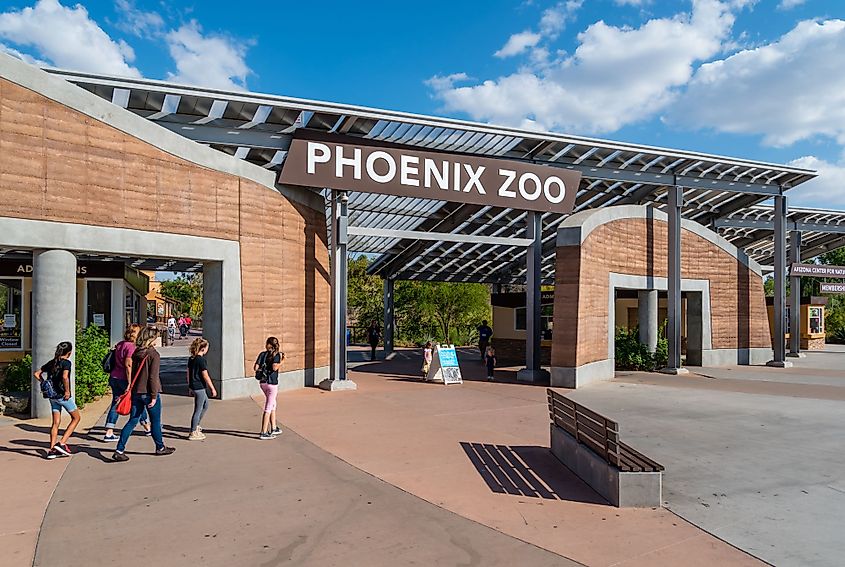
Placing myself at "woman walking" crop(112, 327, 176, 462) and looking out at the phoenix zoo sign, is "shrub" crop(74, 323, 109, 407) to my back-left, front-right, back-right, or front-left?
front-left

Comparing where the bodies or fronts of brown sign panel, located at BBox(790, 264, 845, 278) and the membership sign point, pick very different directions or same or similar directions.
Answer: same or similar directions

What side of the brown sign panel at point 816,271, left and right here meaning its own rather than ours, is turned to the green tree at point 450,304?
right

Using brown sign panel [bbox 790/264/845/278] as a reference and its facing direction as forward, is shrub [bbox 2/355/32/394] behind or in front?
in front

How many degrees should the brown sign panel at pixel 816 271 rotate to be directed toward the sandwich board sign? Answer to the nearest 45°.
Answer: approximately 45° to its right

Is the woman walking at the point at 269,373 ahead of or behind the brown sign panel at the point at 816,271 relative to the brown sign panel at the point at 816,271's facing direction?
ahead

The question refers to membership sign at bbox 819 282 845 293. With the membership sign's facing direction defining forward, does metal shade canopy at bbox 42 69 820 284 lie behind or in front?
in front

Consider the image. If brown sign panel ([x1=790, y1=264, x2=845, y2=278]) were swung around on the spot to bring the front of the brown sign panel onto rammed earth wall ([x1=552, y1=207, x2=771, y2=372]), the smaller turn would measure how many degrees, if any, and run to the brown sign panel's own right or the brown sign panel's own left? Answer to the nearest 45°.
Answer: approximately 90° to the brown sign panel's own right

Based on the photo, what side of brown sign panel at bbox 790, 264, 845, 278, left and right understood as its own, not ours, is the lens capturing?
front

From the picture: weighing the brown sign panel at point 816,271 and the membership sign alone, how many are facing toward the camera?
2
